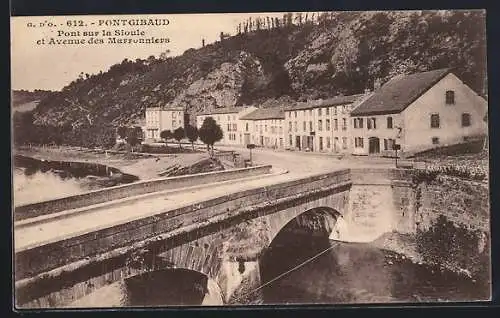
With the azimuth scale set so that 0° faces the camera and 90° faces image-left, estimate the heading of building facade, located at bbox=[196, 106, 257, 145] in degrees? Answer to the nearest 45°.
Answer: approximately 0°

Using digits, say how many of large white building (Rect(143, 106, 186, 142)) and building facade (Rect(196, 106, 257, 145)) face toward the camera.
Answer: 2

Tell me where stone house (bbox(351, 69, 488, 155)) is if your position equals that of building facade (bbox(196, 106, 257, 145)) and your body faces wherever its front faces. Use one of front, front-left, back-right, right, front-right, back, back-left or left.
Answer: left

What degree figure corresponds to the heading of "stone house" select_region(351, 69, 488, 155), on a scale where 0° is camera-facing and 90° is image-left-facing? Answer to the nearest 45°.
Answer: approximately 45°

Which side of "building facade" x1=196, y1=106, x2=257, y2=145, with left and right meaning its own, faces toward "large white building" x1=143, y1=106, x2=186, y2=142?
right

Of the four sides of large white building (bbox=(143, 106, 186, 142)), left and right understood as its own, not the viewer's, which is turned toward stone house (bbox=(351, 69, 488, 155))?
left

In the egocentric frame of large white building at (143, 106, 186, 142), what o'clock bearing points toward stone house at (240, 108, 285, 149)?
The stone house is roughly at 9 o'clock from the large white building.

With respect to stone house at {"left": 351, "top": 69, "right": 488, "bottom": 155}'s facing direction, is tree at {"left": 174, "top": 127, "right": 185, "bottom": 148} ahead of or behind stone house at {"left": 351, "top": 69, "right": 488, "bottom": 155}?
ahead
